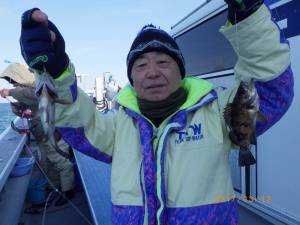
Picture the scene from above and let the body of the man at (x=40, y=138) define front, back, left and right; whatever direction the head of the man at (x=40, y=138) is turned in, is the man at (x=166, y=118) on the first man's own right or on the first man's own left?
on the first man's own left

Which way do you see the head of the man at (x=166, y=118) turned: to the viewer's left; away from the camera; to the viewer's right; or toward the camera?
toward the camera
